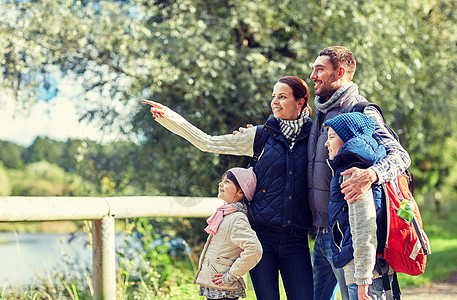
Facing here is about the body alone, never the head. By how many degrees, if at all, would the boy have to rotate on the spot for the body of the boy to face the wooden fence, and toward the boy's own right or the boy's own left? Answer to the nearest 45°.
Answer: approximately 45° to the boy's own right

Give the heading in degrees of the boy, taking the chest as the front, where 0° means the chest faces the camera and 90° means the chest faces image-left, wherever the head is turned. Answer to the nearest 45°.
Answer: approximately 90°

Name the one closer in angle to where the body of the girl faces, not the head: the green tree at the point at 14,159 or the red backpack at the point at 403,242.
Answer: the green tree

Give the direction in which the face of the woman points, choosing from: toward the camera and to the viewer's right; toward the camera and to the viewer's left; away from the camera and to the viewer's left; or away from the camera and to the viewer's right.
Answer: toward the camera and to the viewer's left

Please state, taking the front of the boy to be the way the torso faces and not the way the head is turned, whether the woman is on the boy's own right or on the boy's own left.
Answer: on the boy's own right

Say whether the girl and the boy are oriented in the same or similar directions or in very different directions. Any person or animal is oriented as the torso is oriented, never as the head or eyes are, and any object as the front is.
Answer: same or similar directions

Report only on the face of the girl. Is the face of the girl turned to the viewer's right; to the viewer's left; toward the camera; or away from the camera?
to the viewer's left
